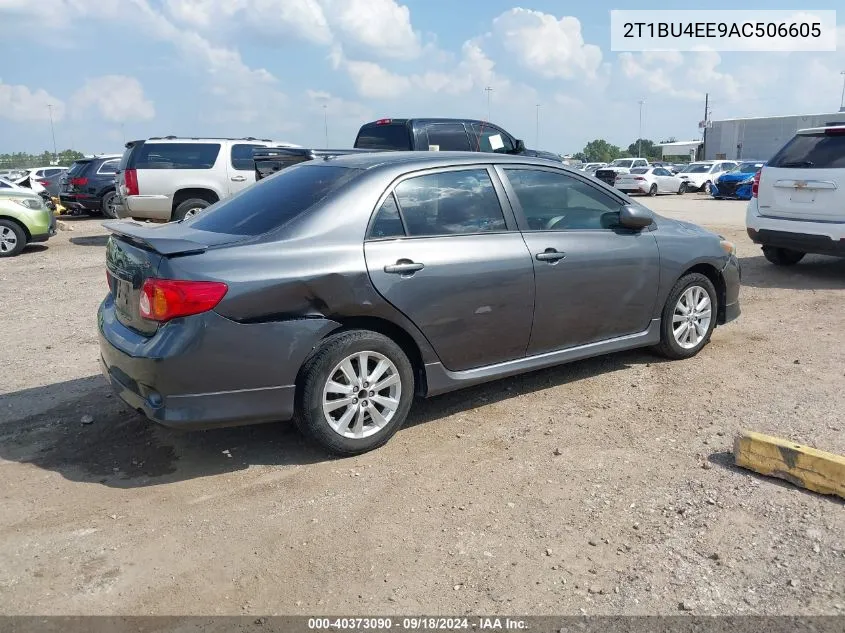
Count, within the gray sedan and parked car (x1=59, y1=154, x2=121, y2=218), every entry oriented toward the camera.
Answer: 0

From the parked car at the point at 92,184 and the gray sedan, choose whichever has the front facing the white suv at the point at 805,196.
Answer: the gray sedan

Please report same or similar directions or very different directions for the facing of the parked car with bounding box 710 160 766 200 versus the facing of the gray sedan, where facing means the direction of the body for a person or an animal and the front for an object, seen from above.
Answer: very different directions

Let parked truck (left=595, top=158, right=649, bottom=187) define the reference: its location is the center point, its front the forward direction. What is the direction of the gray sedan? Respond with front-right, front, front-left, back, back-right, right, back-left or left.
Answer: front-left

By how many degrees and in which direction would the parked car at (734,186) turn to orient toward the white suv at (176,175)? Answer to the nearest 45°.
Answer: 0° — it already faces it

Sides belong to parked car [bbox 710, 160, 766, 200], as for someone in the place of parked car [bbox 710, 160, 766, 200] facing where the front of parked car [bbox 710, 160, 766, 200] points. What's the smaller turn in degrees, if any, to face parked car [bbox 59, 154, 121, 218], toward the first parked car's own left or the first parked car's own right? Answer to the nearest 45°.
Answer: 0° — it already faces it

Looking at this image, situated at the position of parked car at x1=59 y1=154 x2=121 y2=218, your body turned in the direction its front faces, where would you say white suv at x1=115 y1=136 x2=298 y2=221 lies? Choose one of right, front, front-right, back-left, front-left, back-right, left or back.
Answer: back-right

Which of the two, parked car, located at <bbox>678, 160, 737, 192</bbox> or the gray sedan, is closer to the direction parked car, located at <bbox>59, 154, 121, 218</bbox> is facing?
the parked car

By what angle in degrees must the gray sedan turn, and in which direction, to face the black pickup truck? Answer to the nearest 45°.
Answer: approximately 45° to its left

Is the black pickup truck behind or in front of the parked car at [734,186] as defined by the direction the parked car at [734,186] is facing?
in front

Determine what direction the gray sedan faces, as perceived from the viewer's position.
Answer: facing away from the viewer and to the right of the viewer
